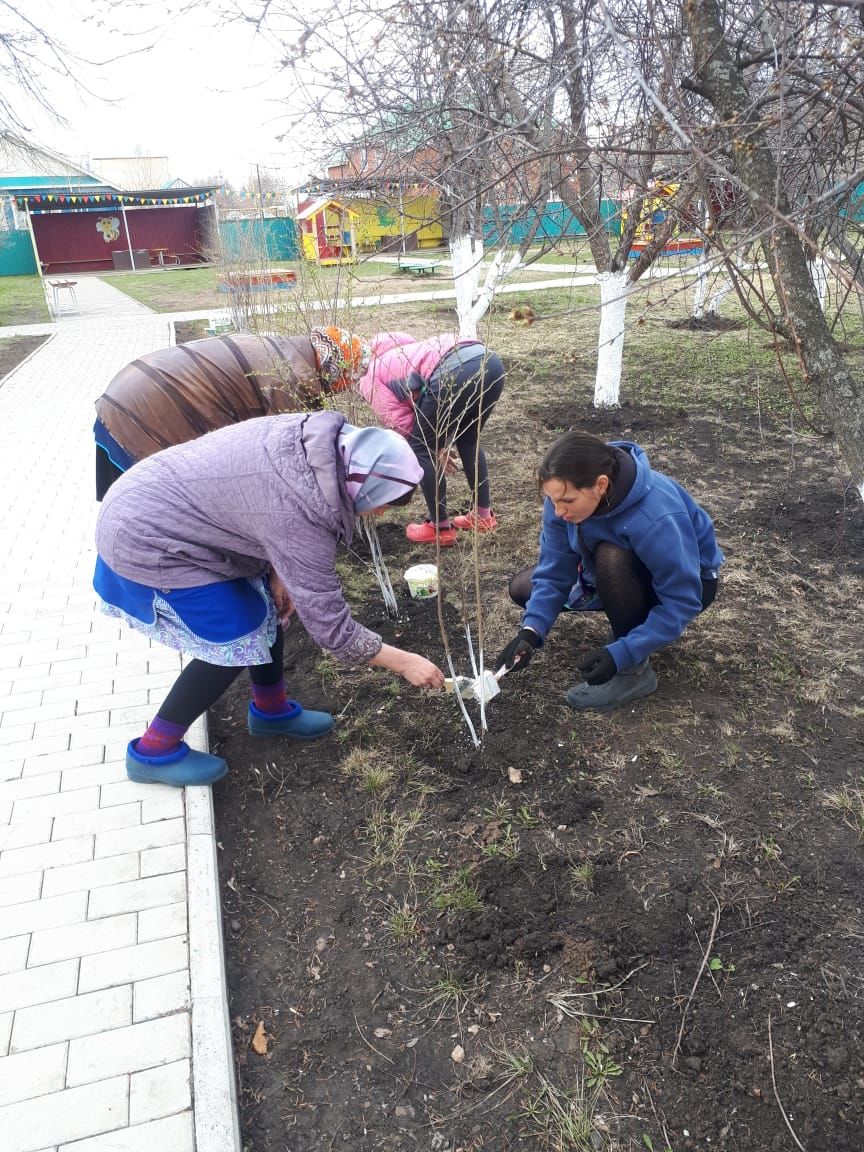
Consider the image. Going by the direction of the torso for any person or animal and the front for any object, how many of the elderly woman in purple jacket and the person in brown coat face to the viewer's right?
2

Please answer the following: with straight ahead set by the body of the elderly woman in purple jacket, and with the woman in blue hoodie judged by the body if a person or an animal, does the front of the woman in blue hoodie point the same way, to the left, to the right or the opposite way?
the opposite way

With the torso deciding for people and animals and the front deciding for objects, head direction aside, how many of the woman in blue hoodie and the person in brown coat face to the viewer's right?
1

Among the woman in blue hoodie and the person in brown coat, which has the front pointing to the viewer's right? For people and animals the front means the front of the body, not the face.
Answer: the person in brown coat

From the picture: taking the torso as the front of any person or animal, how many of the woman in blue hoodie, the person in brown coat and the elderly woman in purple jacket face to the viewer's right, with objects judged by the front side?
2

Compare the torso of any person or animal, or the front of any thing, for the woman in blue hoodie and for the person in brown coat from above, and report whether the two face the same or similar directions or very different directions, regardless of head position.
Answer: very different directions

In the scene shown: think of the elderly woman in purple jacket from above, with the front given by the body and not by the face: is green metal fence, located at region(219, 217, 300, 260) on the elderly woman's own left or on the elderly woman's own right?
on the elderly woman's own left

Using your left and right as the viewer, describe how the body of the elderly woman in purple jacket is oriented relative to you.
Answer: facing to the right of the viewer

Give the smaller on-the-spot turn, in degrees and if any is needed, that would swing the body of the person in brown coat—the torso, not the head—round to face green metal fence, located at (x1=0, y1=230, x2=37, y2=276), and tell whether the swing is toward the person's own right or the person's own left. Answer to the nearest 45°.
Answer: approximately 90° to the person's own left

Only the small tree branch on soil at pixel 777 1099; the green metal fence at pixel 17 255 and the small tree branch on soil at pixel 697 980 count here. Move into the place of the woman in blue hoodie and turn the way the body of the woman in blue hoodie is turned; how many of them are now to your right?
1

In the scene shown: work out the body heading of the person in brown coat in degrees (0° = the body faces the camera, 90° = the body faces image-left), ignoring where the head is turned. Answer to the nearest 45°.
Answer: approximately 270°
